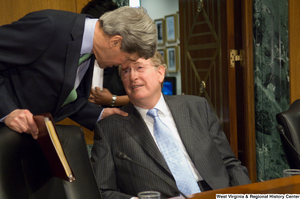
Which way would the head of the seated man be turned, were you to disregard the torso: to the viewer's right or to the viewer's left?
to the viewer's left

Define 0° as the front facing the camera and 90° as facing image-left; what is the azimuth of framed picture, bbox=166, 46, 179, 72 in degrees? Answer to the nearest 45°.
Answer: approximately 45°

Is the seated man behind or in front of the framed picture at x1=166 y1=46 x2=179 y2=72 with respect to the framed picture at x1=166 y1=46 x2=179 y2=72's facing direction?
in front

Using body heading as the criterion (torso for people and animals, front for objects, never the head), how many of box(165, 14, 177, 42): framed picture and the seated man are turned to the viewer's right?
0

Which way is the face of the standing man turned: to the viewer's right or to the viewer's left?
to the viewer's right

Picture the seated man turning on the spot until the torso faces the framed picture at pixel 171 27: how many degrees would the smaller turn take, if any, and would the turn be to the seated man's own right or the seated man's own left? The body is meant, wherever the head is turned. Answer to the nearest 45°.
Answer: approximately 180°

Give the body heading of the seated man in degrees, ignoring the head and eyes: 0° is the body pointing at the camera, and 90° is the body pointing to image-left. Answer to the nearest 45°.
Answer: approximately 0°

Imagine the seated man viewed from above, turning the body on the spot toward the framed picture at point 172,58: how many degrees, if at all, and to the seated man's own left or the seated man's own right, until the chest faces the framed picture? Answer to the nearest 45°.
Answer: approximately 180°
